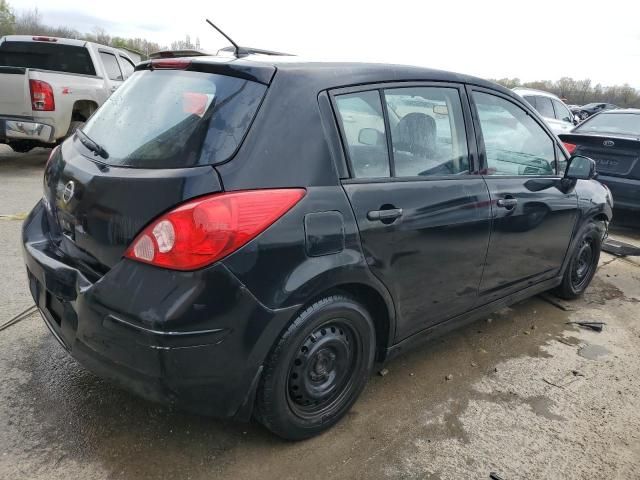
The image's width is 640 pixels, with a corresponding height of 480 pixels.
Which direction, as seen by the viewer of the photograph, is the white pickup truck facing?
facing away from the viewer and to the right of the viewer

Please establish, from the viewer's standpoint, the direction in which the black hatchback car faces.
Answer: facing away from the viewer and to the right of the viewer

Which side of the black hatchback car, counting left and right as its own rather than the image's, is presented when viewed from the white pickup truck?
left

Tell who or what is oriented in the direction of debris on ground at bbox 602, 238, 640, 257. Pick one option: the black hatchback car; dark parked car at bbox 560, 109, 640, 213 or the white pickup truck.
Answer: the black hatchback car

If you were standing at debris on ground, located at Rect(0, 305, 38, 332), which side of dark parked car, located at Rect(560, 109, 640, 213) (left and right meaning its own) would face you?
back

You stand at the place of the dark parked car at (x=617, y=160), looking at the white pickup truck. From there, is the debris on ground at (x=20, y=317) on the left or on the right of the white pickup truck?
left

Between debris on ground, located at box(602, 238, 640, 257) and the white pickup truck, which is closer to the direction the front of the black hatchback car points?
the debris on ground

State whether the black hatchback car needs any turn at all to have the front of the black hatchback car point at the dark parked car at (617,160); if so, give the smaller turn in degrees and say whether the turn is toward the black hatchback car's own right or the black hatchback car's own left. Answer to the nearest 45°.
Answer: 0° — it already faces it

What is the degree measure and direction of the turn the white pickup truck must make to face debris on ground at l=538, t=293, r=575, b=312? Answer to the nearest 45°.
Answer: approximately 90° to its right

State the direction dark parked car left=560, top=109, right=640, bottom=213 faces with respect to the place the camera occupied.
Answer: facing away from the viewer and to the right of the viewer
